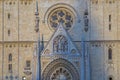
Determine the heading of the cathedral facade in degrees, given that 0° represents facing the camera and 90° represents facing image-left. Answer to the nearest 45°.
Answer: approximately 0°
